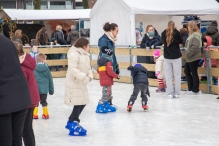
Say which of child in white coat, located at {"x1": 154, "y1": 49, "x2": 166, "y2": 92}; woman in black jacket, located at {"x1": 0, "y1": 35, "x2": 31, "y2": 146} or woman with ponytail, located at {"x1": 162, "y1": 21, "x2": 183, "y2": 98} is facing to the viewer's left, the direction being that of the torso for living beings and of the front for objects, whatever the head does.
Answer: the child in white coat

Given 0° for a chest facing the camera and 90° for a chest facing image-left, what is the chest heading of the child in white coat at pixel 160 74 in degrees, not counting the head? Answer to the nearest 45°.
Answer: approximately 90°

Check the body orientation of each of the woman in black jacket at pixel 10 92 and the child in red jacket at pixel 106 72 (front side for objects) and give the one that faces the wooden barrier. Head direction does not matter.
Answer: the woman in black jacket

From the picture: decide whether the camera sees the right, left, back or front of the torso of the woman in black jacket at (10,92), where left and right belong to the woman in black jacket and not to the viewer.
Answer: back

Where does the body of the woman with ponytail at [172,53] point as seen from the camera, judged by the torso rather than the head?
away from the camera

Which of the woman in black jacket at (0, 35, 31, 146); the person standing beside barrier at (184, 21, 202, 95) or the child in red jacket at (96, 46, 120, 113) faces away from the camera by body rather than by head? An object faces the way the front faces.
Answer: the woman in black jacket
